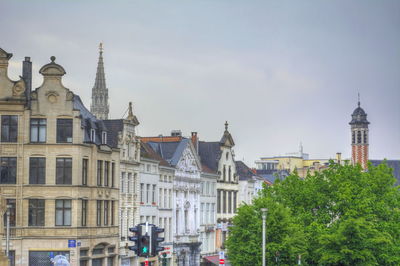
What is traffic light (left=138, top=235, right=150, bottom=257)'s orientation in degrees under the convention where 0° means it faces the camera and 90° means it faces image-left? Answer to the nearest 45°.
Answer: approximately 0°
